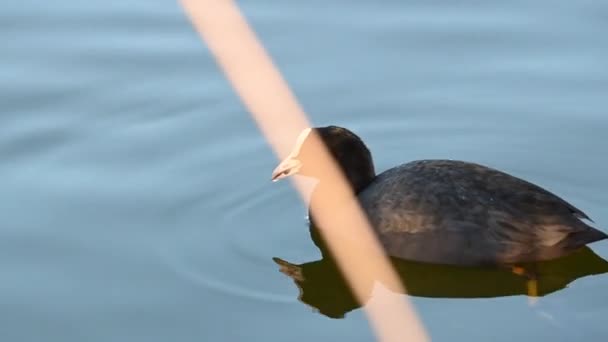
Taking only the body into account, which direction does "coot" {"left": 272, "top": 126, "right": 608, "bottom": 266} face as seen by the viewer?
to the viewer's left
